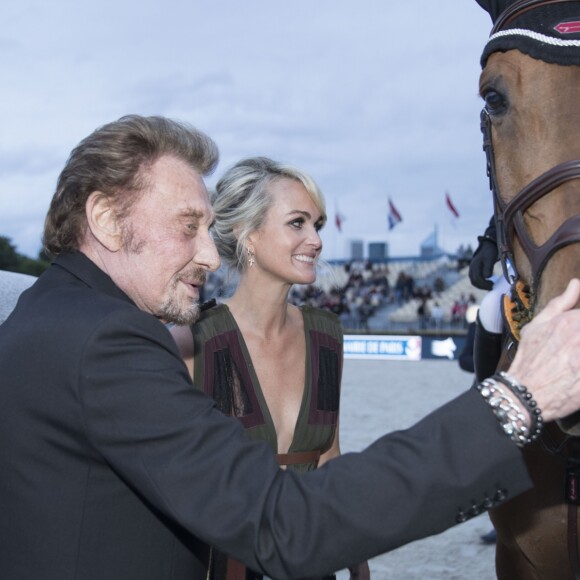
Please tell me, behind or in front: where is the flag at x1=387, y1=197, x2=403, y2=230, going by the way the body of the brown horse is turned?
behind

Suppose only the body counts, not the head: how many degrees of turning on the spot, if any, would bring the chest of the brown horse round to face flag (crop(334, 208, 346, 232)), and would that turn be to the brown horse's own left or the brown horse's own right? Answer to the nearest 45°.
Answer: approximately 180°

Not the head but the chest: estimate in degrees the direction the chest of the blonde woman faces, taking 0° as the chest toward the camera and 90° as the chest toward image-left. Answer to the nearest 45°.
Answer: approximately 315°

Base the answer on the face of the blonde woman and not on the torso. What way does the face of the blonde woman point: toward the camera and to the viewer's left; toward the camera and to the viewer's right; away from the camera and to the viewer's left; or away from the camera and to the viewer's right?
toward the camera and to the viewer's right

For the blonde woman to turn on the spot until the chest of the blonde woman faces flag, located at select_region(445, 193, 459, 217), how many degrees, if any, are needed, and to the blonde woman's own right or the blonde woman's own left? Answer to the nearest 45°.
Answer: approximately 135° to the blonde woman's own left

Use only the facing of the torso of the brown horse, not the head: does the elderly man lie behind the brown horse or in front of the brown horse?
in front

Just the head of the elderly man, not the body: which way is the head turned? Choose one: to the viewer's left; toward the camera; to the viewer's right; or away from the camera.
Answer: to the viewer's right

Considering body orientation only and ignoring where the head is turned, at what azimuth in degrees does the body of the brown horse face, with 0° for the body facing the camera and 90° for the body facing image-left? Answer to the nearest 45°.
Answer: approximately 0°

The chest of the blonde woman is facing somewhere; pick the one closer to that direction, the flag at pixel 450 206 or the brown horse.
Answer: the brown horse
